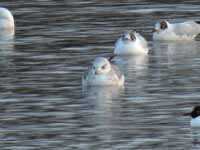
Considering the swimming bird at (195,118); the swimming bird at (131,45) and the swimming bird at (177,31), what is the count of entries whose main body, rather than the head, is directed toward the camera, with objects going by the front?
1

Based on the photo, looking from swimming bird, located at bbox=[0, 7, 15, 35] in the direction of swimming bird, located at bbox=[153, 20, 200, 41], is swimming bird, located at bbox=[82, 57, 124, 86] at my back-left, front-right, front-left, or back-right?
front-right

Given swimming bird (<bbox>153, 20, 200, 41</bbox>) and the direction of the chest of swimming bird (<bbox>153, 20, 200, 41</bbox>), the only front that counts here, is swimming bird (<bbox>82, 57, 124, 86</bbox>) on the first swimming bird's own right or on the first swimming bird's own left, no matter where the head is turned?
on the first swimming bird's own left

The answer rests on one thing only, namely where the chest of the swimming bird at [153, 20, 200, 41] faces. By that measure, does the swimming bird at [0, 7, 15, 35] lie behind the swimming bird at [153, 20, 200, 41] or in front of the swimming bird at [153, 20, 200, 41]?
in front

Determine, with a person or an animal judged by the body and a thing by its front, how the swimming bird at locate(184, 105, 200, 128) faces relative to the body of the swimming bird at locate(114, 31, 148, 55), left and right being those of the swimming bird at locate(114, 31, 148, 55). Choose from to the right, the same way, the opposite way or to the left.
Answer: to the right

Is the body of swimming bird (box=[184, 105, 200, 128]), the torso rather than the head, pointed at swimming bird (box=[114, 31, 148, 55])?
no

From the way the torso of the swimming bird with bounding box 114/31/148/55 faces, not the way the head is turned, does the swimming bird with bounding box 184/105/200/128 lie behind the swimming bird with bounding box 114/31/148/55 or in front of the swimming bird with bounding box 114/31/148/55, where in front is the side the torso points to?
in front

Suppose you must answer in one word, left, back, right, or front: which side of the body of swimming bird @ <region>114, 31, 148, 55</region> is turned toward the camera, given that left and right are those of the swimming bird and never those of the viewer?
front

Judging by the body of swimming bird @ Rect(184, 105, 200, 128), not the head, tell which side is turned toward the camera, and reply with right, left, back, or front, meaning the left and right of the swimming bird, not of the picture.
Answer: left

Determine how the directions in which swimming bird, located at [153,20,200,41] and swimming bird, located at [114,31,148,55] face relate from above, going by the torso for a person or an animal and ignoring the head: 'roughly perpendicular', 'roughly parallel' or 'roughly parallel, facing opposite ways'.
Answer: roughly perpendicular

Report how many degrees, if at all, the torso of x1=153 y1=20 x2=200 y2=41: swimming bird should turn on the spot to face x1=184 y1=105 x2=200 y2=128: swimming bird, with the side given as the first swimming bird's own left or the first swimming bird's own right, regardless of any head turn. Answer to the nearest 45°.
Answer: approximately 90° to the first swimming bird's own left

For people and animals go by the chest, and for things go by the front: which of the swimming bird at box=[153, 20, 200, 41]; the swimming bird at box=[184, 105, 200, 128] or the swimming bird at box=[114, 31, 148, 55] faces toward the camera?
the swimming bird at box=[114, 31, 148, 55]

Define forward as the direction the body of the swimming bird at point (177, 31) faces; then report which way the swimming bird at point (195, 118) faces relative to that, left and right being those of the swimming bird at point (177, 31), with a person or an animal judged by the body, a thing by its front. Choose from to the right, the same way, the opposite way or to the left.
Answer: the same way

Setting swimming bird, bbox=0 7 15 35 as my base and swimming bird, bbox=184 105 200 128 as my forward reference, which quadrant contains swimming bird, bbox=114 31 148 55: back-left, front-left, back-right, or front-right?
front-left

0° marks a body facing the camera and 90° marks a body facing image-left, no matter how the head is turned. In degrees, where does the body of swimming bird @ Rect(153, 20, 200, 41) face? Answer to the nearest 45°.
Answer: approximately 90°

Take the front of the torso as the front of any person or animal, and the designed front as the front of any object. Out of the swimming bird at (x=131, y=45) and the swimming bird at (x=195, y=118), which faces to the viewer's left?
the swimming bird at (x=195, y=118)

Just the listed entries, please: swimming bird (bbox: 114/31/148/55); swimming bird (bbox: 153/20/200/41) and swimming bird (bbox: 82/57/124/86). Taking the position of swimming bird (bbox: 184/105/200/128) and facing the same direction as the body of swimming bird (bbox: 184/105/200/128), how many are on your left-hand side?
0
